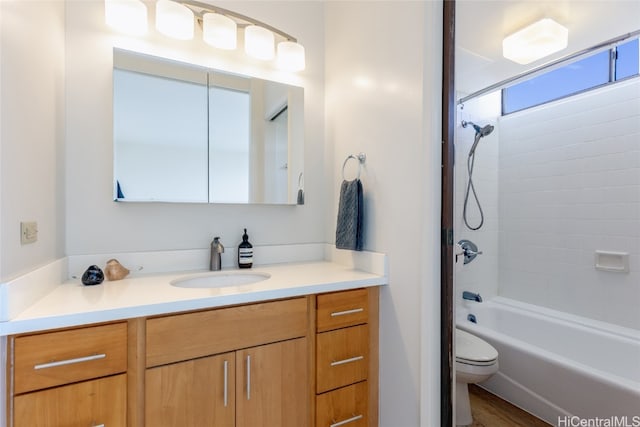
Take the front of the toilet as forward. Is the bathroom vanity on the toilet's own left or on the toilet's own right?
on the toilet's own right

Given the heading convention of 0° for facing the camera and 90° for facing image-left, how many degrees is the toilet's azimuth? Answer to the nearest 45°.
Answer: approximately 315°

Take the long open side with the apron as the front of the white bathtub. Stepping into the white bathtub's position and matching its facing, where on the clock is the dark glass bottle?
The dark glass bottle is roughly at 1 o'clock from the white bathtub.

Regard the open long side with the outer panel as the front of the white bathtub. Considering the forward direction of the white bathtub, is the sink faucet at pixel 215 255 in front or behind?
in front

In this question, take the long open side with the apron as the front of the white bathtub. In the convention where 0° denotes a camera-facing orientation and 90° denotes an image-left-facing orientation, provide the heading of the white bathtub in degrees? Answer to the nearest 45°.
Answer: approximately 45°

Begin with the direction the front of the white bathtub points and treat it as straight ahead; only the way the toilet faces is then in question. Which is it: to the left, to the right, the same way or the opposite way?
to the left

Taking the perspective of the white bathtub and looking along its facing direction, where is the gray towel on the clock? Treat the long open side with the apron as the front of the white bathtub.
The gray towel is roughly at 1 o'clock from the white bathtub.
